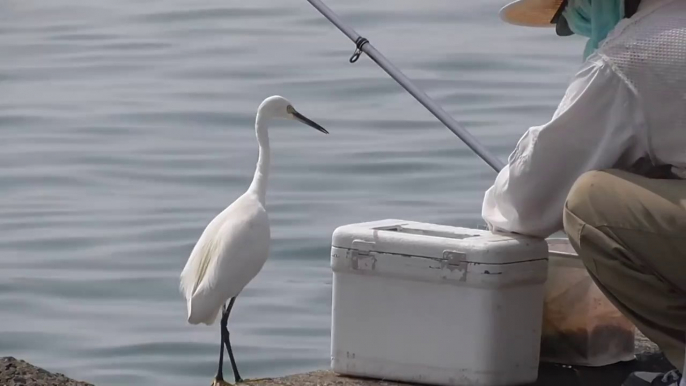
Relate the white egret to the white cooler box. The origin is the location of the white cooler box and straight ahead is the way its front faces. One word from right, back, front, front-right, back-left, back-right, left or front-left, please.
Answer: right

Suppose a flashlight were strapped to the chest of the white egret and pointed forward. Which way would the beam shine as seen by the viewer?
to the viewer's right

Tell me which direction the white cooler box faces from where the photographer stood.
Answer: facing the viewer and to the left of the viewer

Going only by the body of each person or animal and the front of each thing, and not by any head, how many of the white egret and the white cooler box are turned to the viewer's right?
1

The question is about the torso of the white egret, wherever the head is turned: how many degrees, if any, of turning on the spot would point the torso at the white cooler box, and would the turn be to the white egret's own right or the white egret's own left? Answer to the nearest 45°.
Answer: approximately 45° to the white egret's own right
